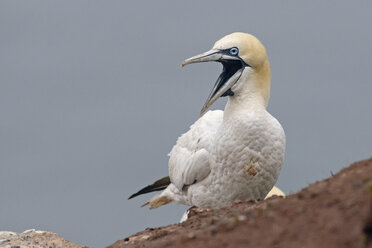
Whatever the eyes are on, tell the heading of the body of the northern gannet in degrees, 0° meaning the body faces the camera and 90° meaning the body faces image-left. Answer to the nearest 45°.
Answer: approximately 315°
